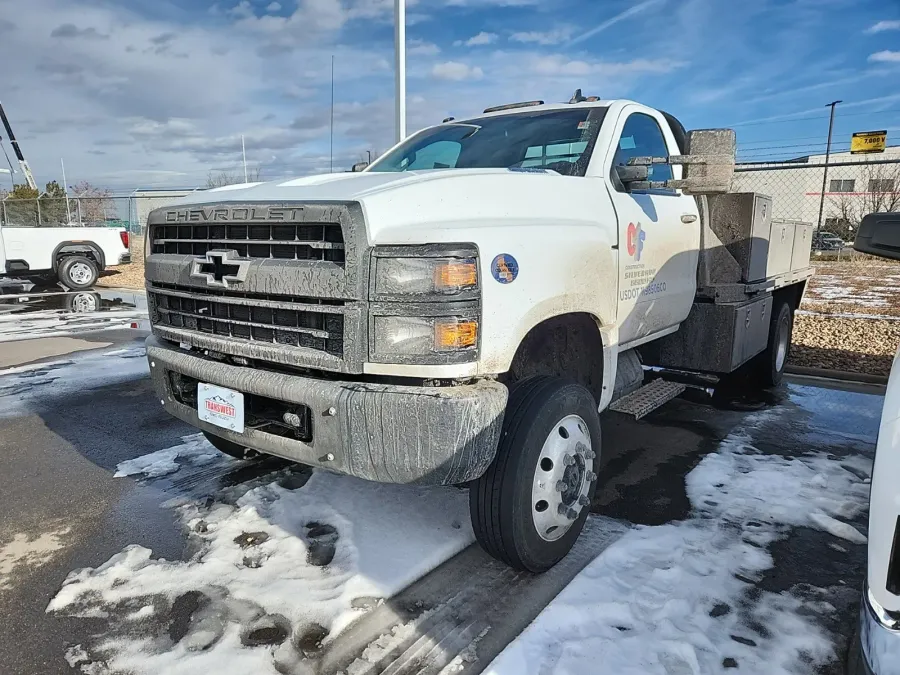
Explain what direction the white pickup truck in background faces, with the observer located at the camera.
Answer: facing to the left of the viewer

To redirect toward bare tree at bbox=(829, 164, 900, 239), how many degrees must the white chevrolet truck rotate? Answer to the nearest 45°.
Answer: approximately 180°

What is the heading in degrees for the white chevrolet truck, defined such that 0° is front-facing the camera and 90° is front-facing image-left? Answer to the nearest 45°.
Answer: approximately 45°

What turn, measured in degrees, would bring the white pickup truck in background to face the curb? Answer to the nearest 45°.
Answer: approximately 135° to its left

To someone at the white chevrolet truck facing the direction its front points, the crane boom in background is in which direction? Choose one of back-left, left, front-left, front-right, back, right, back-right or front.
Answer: right

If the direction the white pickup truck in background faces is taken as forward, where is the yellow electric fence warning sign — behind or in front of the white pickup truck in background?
behind

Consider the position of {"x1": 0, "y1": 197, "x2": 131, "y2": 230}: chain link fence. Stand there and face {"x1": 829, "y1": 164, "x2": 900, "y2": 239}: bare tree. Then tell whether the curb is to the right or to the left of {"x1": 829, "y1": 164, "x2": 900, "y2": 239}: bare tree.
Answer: right

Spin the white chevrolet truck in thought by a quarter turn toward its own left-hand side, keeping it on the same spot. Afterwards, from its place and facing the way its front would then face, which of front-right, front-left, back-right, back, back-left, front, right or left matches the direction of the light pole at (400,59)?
back-left

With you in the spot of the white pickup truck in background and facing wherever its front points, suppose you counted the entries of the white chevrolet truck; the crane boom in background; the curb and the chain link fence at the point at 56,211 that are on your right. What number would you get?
2

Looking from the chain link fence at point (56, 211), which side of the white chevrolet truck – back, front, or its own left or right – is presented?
right

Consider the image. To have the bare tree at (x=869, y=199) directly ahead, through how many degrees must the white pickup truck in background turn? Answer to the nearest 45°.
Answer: approximately 180°
